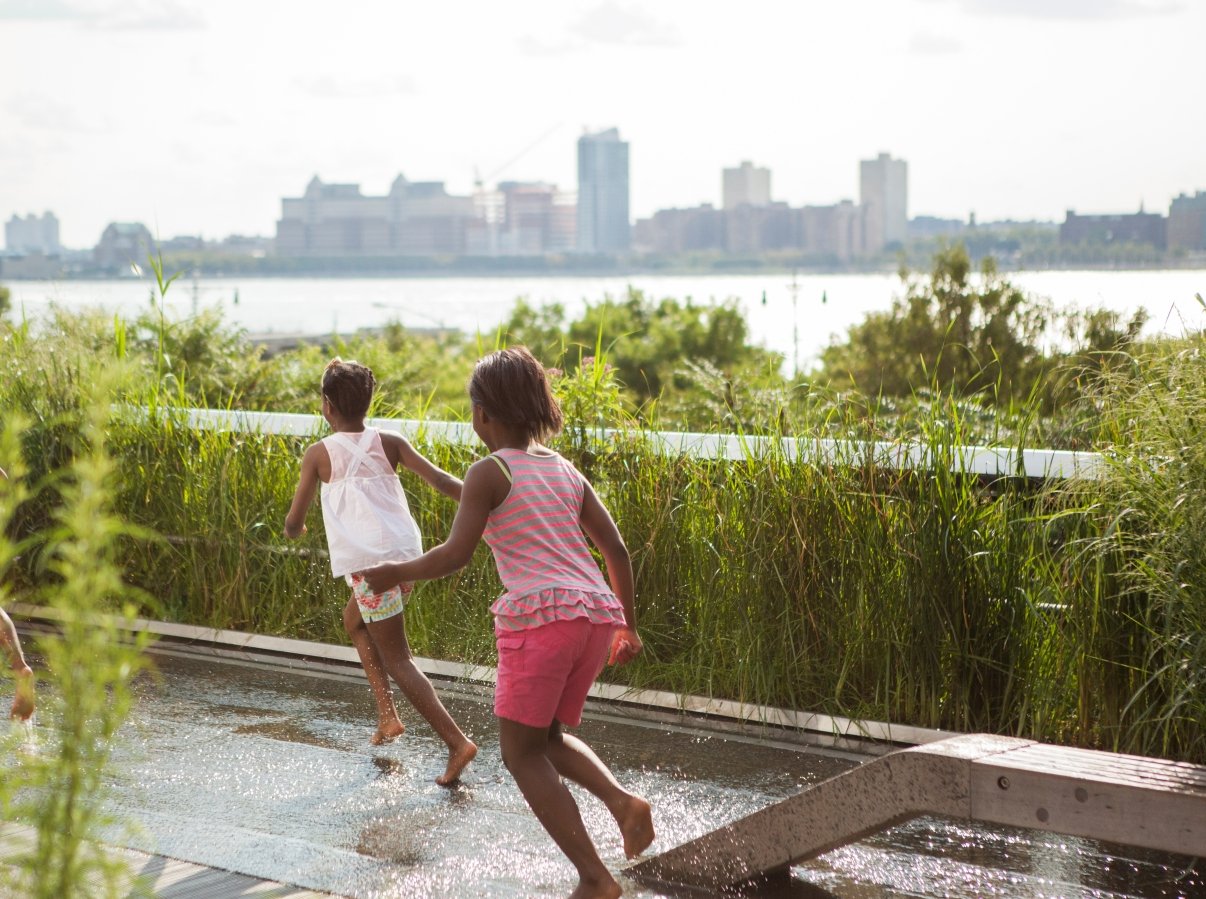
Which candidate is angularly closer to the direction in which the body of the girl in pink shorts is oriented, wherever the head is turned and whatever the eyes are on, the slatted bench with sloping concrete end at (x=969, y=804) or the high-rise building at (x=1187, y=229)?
the high-rise building

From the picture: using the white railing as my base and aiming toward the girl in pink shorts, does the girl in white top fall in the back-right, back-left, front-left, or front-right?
front-right

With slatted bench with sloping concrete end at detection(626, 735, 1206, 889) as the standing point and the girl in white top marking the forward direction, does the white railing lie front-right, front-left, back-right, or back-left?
front-right

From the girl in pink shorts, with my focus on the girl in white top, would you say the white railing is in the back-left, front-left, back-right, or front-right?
front-right

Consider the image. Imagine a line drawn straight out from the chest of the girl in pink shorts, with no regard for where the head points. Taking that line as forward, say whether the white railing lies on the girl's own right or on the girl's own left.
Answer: on the girl's own right

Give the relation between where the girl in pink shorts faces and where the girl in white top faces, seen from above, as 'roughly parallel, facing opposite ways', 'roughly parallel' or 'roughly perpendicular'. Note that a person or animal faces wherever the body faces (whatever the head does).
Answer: roughly parallel

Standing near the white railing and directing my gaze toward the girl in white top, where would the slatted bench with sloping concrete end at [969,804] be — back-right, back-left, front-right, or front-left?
front-left

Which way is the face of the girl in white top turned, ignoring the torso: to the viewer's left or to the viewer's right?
to the viewer's left

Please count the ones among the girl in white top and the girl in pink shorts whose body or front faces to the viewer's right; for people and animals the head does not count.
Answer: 0

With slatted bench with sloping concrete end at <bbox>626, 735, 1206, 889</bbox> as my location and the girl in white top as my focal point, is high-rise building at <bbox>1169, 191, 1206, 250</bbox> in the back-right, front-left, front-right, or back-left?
front-right

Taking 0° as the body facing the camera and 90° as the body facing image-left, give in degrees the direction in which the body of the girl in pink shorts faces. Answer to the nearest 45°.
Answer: approximately 135°

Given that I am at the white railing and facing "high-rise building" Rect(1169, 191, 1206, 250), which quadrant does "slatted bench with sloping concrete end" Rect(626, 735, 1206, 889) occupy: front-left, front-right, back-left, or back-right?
back-right

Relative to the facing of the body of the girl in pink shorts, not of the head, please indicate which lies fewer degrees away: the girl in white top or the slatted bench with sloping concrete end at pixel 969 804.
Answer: the girl in white top

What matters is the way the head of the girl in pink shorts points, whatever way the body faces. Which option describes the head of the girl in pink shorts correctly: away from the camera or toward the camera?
away from the camera

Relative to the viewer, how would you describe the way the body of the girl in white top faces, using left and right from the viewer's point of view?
facing away from the viewer and to the left of the viewer

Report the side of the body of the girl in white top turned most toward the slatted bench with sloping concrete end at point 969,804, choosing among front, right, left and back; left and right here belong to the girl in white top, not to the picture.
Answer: back

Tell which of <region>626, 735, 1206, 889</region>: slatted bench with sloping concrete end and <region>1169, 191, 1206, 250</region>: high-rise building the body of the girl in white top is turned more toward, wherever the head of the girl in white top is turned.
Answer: the high-rise building
